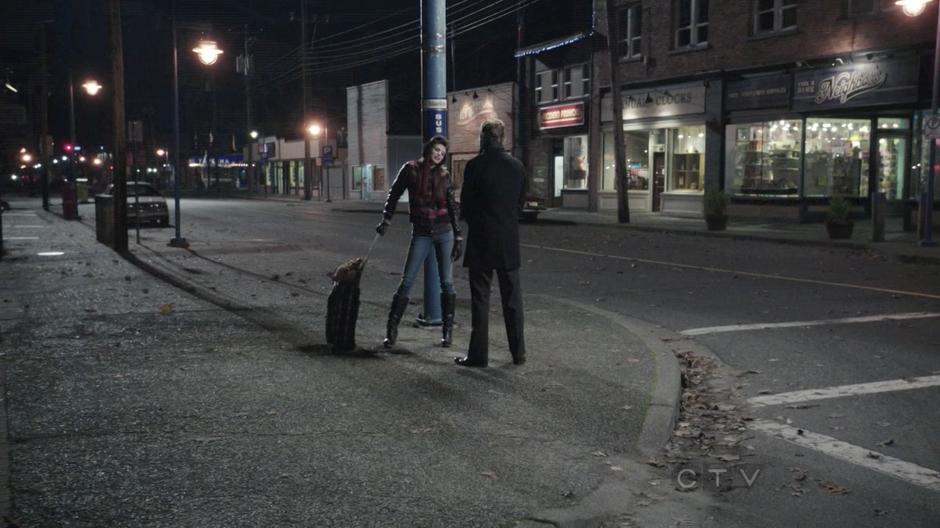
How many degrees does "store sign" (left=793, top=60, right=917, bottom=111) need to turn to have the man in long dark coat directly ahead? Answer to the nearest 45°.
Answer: approximately 45° to its left

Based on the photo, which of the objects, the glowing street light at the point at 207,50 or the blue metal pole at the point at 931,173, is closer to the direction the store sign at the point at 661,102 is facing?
the glowing street light

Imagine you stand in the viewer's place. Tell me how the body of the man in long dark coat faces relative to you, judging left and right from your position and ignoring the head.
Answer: facing away from the viewer and to the left of the viewer

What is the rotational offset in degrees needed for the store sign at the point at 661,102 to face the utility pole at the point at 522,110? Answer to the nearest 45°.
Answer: approximately 90° to its right

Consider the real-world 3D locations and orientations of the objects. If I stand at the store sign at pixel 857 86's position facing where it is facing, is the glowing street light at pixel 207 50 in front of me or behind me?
in front

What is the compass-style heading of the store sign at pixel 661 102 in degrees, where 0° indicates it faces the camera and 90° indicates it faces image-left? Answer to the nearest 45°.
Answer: approximately 45°

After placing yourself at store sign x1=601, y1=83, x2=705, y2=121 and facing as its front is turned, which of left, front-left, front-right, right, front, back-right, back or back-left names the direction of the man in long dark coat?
front-left

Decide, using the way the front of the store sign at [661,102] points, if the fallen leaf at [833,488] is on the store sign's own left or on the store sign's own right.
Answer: on the store sign's own left

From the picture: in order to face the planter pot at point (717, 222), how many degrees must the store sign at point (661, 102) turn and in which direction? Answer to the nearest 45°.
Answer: approximately 45° to its left

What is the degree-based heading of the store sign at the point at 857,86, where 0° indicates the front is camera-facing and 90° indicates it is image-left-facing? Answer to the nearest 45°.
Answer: approximately 45°

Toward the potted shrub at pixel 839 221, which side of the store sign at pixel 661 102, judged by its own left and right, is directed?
left

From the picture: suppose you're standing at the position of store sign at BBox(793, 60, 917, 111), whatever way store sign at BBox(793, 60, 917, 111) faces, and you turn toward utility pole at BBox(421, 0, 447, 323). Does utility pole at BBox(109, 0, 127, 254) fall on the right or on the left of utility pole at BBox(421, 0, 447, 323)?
right

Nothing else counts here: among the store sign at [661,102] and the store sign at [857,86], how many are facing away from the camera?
0

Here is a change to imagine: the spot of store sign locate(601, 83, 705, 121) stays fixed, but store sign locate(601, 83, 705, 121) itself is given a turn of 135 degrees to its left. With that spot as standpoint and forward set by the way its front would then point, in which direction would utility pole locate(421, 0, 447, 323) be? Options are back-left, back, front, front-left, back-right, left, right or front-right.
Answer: right

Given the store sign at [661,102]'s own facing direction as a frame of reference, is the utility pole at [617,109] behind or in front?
in front

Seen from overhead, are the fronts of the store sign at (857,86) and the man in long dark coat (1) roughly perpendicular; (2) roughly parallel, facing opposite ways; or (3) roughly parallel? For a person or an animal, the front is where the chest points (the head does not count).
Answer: roughly perpendicular
